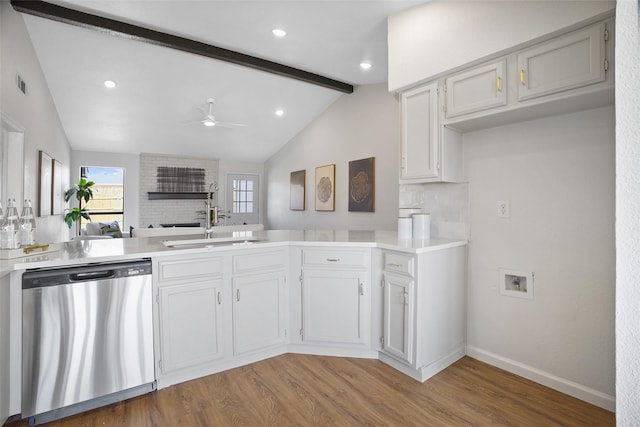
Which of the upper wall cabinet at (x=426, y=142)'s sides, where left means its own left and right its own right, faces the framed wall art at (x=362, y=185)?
right

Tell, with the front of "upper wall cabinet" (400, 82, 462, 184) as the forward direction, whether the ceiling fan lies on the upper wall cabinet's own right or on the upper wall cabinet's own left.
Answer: on the upper wall cabinet's own right

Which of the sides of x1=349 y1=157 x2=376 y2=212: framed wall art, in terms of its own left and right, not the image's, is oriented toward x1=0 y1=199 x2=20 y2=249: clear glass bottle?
front

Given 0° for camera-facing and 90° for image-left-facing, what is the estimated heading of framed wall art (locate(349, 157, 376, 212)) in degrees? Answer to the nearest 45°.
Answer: approximately 45°

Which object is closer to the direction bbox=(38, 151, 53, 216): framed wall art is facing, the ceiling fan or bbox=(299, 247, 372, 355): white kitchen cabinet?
the ceiling fan

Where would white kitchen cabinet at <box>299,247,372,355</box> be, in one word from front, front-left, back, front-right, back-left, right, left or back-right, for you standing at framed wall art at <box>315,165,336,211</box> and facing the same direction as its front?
front-left

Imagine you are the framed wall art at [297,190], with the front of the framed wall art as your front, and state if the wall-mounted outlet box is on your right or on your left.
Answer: on your left

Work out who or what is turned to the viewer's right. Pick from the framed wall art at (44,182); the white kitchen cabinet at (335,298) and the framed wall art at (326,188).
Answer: the framed wall art at (44,182)

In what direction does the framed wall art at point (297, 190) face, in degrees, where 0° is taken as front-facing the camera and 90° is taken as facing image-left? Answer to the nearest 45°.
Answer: approximately 45°

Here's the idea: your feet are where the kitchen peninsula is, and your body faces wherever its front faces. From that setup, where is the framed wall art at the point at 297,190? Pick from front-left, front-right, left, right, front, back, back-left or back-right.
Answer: back

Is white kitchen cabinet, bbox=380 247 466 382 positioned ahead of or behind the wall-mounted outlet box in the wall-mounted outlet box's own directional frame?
ahead
